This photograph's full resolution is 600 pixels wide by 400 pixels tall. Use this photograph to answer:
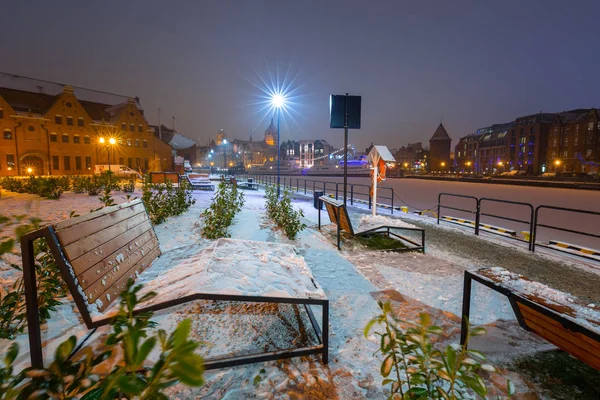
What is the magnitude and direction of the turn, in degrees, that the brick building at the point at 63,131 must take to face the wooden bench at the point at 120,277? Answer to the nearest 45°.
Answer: approximately 45° to its right

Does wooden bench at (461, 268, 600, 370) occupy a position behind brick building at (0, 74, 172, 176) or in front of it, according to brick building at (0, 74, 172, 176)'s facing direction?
in front

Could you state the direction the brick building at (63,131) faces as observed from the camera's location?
facing the viewer and to the right of the viewer

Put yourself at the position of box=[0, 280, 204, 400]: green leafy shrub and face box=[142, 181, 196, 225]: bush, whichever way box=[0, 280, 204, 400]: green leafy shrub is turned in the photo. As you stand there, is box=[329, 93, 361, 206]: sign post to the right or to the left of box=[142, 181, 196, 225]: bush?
right

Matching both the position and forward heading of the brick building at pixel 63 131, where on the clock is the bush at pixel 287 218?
The bush is roughly at 1 o'clock from the brick building.

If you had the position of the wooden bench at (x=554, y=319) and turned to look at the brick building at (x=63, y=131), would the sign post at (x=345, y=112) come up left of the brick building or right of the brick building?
right

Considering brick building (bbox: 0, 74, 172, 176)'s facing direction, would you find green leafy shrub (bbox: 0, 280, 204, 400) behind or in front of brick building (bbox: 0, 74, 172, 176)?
in front
